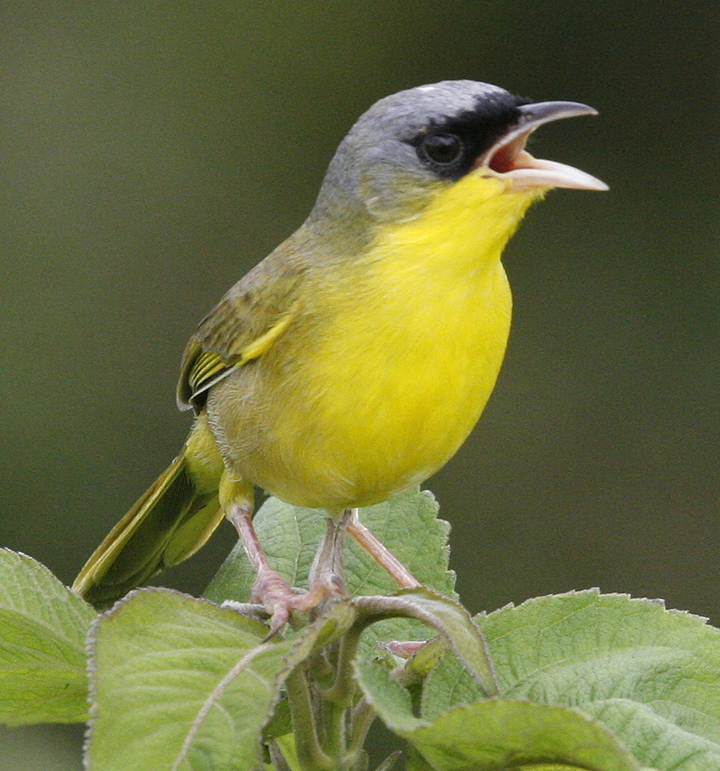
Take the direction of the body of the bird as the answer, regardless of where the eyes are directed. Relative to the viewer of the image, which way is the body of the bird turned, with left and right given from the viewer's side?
facing the viewer and to the right of the viewer
